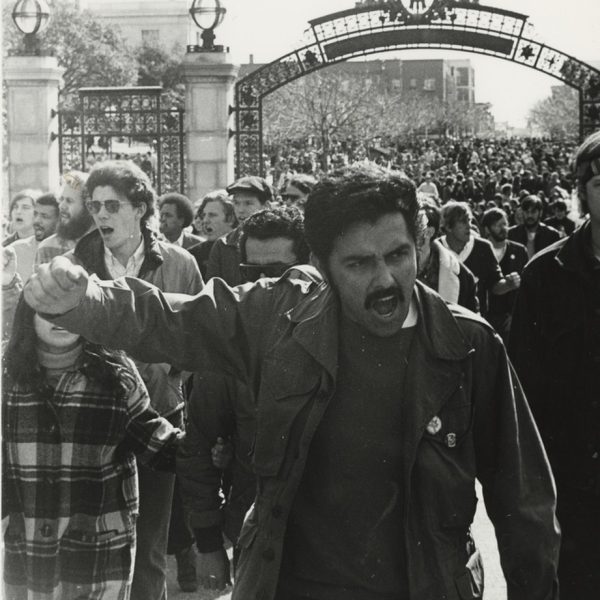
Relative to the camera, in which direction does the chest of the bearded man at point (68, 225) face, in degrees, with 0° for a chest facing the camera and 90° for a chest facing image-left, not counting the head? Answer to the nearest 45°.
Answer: approximately 45°

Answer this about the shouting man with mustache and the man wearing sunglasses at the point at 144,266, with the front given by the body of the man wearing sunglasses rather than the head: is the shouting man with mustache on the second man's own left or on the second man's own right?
on the second man's own left

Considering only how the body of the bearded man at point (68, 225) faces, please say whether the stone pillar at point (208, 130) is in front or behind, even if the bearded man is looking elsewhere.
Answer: behind

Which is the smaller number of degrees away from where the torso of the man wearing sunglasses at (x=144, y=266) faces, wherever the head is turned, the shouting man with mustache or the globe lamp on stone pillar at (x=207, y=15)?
the shouting man with mustache

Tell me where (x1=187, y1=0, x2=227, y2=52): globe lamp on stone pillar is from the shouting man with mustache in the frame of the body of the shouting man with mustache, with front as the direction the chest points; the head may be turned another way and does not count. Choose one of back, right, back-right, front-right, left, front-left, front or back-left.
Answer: back

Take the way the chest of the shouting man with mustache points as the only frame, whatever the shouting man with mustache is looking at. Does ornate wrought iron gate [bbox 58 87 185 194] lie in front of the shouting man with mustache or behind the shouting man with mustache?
behind

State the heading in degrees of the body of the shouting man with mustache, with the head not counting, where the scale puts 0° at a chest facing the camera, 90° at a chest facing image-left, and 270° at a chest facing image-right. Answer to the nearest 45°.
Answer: approximately 0°

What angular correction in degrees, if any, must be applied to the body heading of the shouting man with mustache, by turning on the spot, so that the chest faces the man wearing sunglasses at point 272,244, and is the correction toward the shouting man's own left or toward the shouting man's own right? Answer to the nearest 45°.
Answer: approximately 180°

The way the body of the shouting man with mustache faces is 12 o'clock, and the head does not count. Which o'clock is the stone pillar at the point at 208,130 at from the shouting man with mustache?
The stone pillar is roughly at 6 o'clock from the shouting man with mustache.

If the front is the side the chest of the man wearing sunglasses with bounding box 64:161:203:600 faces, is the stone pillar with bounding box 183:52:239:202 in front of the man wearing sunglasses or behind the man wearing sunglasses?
behind

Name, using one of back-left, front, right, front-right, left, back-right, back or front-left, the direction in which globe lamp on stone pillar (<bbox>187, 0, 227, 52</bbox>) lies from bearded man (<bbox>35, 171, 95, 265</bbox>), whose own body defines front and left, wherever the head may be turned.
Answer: back-right
